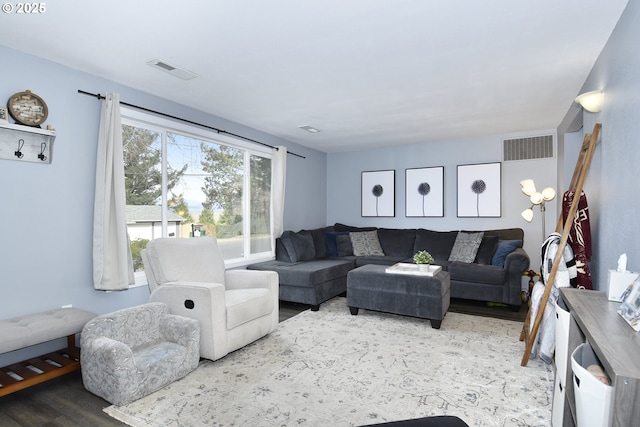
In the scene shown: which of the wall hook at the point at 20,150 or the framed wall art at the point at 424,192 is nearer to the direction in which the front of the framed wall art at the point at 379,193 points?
the wall hook

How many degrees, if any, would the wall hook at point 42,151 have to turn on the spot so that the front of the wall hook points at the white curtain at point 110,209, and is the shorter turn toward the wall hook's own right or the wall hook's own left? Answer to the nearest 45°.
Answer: approximately 45° to the wall hook's own left

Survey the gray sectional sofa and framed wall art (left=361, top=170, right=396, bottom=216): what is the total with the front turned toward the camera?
2

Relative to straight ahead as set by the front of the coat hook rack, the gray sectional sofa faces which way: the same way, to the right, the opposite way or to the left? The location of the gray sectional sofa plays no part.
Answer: to the right

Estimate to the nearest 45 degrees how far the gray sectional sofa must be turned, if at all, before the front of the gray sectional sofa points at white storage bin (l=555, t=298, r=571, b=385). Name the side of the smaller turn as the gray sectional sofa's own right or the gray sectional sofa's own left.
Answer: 0° — it already faces it

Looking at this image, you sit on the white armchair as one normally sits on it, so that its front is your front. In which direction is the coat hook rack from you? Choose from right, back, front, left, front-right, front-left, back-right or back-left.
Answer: back-right

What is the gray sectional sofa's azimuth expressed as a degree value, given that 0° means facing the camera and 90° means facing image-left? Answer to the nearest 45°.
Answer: approximately 0°

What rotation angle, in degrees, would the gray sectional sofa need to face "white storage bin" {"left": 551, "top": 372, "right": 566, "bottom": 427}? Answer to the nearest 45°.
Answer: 0° — it already faces it

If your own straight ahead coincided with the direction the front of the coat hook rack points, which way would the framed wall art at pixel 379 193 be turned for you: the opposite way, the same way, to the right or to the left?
to the right

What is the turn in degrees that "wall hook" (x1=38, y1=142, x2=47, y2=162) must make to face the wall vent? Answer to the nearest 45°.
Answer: approximately 45° to its left

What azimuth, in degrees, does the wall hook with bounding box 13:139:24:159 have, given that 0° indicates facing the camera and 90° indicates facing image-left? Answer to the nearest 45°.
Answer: approximately 315°

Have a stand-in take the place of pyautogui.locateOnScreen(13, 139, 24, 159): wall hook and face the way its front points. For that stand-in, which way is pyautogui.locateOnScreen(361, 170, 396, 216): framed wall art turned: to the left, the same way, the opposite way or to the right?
to the right
